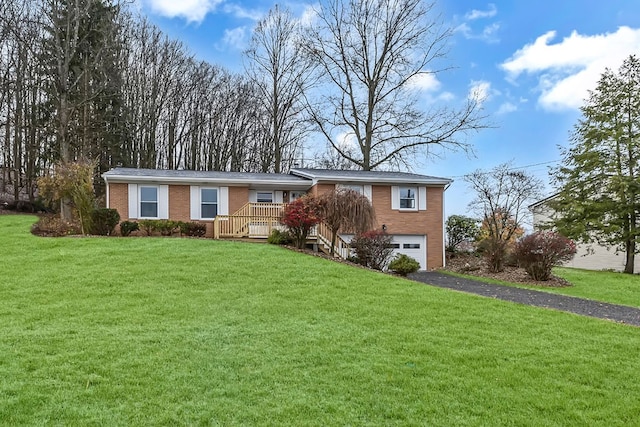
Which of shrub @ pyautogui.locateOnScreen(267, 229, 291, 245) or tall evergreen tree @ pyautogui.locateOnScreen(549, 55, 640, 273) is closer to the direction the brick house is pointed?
the shrub

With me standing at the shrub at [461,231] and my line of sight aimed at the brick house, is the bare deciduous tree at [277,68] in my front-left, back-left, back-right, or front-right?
front-right

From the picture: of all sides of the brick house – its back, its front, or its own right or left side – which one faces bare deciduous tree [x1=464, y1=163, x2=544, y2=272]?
left

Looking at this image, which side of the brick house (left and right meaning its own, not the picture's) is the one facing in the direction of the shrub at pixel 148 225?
right

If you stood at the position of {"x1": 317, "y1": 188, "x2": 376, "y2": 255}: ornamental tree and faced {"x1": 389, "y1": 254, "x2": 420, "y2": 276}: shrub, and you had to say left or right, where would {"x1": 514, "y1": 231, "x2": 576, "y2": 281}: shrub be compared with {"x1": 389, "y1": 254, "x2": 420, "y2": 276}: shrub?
left

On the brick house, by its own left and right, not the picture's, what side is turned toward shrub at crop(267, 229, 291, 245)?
front

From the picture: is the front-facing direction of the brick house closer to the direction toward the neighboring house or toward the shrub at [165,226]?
the shrub

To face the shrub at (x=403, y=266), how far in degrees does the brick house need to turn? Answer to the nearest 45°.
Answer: approximately 45° to its left

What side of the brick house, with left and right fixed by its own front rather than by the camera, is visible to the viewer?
front

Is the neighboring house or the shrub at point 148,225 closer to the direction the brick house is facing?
the shrub

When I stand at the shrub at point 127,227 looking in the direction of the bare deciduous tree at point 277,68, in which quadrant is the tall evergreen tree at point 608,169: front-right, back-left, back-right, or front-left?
front-right

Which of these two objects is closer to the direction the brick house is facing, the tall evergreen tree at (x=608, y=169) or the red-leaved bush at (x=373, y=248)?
the red-leaved bush

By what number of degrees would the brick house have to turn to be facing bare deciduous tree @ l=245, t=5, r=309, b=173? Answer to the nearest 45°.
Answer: approximately 180°

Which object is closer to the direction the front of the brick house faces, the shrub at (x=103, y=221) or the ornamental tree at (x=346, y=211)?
the ornamental tree

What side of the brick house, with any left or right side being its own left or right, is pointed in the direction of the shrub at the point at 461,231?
left

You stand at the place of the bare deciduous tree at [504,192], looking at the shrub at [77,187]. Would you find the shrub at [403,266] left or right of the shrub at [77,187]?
left
